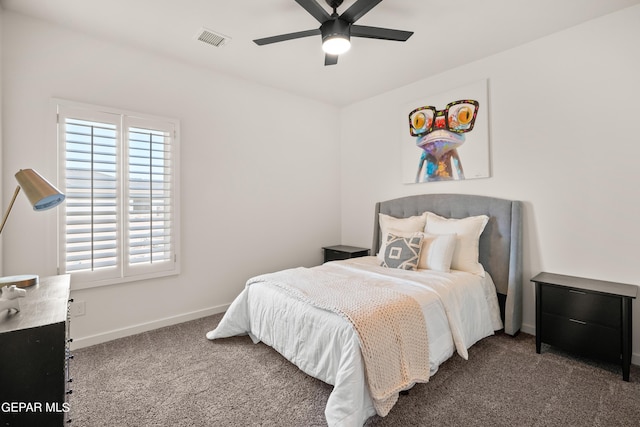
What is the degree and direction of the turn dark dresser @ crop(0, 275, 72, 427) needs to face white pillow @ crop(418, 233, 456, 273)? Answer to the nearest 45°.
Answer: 0° — it already faces it

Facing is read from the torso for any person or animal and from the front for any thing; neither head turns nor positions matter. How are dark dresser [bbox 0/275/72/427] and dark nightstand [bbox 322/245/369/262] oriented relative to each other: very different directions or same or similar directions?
very different directions

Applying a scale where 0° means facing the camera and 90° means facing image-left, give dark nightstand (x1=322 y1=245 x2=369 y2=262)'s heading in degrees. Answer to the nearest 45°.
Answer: approximately 45°

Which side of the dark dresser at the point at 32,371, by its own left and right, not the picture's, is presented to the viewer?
right

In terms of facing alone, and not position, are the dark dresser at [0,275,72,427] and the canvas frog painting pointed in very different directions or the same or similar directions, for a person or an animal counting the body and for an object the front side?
very different directions

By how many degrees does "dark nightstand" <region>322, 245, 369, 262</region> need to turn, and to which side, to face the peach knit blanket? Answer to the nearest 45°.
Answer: approximately 45° to its left

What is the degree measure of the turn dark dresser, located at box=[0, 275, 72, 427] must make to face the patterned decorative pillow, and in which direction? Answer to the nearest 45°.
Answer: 0° — it already faces it

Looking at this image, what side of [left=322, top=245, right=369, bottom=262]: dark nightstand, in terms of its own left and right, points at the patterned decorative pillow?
left
